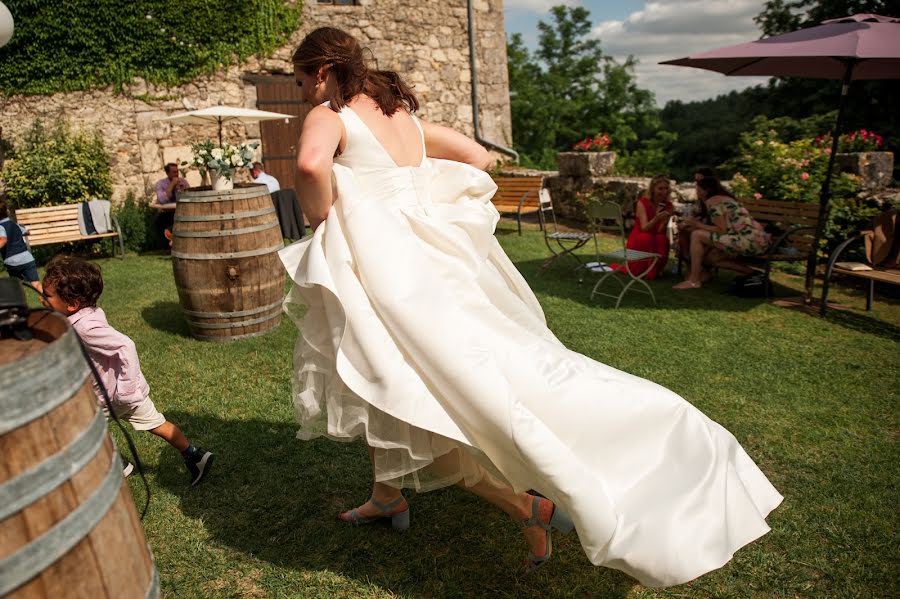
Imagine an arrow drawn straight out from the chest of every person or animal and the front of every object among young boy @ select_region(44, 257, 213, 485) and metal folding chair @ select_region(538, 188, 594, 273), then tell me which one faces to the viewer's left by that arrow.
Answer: the young boy

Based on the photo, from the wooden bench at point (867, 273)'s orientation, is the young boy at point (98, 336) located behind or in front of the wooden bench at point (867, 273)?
in front

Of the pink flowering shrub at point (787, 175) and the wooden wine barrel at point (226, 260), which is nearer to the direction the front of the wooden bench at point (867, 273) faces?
the wooden wine barrel

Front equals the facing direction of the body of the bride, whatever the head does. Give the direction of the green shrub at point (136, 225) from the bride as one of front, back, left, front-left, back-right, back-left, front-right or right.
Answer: front

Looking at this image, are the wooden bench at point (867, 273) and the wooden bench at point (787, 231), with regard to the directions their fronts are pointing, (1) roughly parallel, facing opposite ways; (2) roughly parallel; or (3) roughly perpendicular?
roughly parallel

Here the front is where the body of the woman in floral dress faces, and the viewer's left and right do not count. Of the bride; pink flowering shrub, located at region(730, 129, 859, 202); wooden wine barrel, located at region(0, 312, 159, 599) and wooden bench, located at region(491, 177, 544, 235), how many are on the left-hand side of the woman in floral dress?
2

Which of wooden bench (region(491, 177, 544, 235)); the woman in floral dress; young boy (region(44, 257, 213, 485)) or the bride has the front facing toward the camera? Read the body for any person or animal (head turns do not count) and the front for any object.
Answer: the wooden bench

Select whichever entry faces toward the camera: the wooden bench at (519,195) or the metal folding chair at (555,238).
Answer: the wooden bench

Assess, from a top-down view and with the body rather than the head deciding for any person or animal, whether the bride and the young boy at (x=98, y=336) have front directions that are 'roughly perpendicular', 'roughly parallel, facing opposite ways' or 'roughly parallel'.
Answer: roughly perpendicular

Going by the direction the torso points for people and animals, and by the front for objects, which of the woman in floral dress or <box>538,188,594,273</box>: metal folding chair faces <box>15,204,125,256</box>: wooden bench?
the woman in floral dress

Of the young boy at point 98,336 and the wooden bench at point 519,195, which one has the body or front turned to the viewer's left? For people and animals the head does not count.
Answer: the young boy

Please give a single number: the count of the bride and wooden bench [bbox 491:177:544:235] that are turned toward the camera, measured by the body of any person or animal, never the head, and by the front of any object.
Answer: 1

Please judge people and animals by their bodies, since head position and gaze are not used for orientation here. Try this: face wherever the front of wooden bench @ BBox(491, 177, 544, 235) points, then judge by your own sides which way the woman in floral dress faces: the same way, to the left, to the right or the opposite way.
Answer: to the right

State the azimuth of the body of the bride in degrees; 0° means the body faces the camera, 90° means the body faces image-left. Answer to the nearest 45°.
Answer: approximately 135°

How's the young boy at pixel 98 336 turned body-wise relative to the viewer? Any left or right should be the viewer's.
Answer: facing to the left of the viewer

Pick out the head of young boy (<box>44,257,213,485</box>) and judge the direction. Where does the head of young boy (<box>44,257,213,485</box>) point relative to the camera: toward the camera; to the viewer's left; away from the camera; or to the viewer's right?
to the viewer's left

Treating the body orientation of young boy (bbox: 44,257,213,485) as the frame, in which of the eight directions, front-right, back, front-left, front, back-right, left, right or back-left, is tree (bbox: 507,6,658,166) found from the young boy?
back-right

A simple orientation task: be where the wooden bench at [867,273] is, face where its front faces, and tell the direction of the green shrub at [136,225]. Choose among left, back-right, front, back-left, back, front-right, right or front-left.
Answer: front-right

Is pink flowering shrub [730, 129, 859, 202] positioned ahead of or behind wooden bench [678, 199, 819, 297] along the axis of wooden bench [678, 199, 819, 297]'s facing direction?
behind
